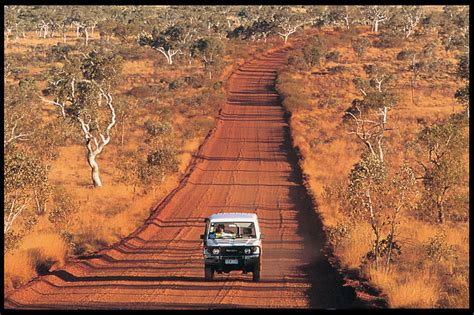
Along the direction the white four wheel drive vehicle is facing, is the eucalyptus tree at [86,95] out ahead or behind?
behind

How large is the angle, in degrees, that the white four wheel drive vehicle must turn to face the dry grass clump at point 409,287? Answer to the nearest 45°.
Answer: approximately 90° to its left

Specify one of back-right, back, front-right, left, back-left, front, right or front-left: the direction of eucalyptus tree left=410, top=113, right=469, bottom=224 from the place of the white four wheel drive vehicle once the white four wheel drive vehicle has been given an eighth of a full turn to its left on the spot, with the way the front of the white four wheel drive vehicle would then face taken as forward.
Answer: left

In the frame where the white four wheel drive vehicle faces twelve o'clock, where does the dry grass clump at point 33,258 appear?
The dry grass clump is roughly at 4 o'clock from the white four wheel drive vehicle.

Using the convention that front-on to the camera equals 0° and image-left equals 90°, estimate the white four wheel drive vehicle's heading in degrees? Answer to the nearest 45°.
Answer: approximately 0°
